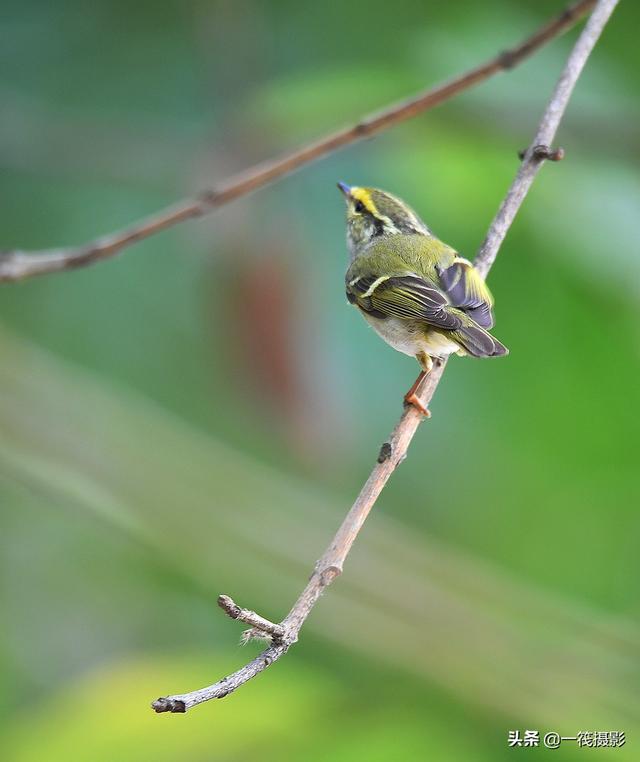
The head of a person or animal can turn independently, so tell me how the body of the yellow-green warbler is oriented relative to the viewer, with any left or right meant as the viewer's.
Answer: facing away from the viewer and to the left of the viewer
